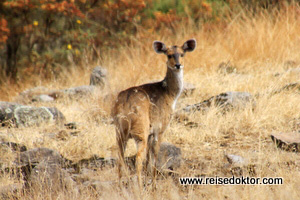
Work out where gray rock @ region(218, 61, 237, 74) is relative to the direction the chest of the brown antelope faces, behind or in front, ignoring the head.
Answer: in front

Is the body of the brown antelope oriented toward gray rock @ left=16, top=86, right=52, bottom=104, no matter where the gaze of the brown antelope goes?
no

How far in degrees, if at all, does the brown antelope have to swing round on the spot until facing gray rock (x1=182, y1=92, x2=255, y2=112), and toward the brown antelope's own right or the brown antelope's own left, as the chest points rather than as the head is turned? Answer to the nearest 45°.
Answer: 0° — it already faces it

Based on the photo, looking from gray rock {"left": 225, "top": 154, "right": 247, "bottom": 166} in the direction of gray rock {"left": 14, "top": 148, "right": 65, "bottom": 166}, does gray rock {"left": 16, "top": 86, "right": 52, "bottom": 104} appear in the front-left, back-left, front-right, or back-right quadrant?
front-right

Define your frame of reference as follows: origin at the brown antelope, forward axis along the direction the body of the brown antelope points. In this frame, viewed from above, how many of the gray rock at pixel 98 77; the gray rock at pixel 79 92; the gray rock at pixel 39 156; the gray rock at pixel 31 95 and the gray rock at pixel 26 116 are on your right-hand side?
0

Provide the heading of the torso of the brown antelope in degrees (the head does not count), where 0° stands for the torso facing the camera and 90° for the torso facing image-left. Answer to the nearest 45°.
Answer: approximately 225°

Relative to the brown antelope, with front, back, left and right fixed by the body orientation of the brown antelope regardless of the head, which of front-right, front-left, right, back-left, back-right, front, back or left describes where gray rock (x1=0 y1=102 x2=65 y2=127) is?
left

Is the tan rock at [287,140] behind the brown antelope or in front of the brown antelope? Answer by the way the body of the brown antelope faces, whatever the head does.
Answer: in front

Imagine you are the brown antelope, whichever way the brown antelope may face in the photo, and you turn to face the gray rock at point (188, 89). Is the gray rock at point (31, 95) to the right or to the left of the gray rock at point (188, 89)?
left

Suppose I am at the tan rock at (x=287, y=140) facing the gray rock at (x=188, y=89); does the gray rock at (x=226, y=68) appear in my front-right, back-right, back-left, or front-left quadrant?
front-right
